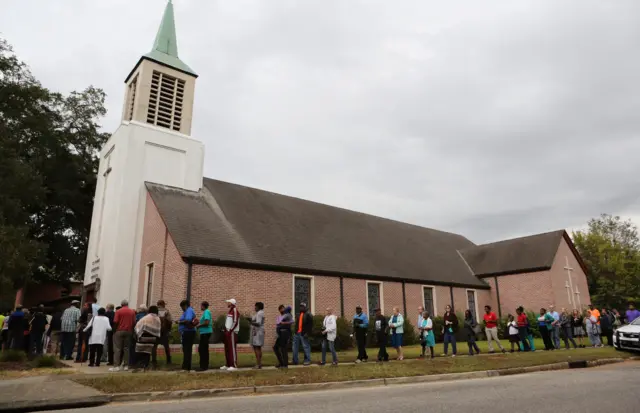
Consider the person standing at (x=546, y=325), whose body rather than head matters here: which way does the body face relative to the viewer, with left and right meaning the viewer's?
facing to the left of the viewer

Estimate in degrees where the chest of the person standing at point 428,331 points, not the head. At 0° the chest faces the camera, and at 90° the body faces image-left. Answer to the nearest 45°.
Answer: approximately 45°

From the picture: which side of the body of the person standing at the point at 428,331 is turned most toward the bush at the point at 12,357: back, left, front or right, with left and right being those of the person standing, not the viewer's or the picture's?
front

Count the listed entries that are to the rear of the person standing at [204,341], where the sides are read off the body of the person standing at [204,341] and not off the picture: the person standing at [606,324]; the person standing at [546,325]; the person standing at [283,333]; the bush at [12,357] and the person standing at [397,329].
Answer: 4

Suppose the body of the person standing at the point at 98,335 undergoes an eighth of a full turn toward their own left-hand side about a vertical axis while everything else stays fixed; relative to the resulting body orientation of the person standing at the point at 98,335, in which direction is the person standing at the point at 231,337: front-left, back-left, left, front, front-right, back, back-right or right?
back

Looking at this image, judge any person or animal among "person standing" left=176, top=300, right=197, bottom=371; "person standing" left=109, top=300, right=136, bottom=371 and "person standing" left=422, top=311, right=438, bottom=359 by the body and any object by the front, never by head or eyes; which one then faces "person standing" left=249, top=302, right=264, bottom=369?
"person standing" left=422, top=311, right=438, bottom=359

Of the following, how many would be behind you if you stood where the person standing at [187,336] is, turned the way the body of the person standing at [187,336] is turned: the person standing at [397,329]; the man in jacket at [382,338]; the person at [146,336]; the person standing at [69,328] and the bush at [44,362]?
2

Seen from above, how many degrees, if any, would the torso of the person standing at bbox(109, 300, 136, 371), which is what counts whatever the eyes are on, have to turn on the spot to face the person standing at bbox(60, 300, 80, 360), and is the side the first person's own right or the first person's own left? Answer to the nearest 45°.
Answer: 0° — they already face them

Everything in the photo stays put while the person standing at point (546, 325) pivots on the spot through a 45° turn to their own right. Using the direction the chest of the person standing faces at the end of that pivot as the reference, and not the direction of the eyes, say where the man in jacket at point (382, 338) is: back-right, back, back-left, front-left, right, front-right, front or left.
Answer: left

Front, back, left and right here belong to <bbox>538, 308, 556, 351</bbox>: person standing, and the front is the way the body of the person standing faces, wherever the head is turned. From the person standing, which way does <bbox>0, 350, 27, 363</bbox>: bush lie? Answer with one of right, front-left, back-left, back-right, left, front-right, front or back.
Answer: front-left

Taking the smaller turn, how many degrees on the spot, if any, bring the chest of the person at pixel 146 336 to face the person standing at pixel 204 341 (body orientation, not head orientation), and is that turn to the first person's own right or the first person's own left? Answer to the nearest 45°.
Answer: approximately 135° to the first person's own right

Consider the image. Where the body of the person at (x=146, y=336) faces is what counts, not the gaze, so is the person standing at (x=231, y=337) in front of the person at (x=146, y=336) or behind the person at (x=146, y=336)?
behind

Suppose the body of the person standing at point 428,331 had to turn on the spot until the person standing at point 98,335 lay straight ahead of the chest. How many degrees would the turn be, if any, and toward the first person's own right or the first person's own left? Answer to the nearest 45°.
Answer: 0° — they already face them

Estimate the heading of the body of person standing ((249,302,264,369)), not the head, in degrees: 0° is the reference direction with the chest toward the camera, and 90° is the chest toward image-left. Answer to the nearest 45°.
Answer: approximately 90°

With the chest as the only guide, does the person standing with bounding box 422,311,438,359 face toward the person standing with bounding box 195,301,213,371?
yes

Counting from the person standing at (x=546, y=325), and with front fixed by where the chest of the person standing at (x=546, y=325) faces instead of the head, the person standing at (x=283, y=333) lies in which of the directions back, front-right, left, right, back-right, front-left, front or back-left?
front-left

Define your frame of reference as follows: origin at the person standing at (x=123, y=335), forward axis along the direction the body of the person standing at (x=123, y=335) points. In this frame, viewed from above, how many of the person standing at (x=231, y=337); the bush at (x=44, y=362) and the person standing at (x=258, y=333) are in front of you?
1
